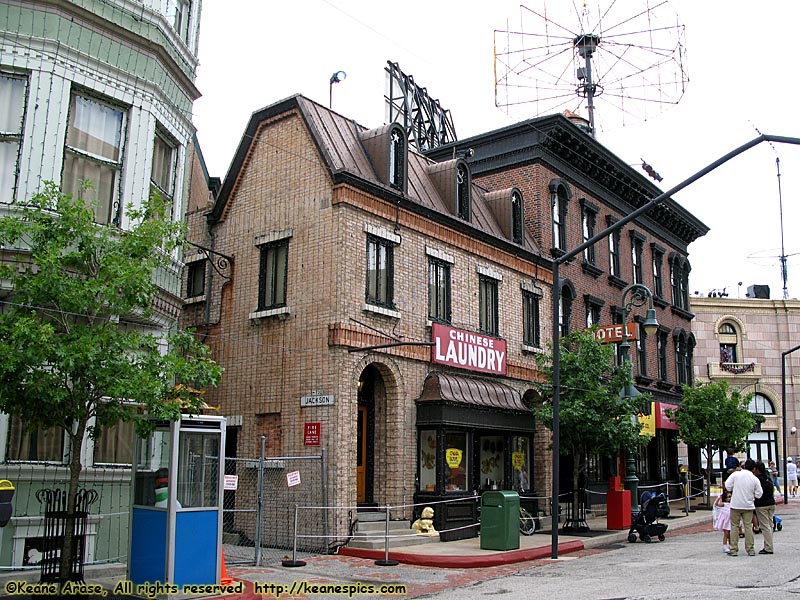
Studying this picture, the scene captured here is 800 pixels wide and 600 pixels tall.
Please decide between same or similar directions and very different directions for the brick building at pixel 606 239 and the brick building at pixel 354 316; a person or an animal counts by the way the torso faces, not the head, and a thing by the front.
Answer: same or similar directions

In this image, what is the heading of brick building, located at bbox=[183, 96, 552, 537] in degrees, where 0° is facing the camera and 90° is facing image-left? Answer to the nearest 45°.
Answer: approximately 315°

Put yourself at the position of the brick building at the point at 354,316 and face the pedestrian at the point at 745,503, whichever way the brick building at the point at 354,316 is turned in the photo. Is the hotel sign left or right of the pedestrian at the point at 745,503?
left

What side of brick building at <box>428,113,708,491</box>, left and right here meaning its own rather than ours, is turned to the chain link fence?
right

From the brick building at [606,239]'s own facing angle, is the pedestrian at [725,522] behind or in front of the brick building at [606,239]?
in front

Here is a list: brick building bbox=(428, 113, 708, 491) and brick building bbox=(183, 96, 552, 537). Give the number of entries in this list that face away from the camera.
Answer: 0

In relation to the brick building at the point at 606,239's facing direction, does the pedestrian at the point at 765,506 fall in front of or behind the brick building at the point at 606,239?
in front

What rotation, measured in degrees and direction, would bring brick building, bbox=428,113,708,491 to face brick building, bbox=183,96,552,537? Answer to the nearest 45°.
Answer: approximately 90° to its right

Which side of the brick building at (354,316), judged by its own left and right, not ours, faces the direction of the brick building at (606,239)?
left

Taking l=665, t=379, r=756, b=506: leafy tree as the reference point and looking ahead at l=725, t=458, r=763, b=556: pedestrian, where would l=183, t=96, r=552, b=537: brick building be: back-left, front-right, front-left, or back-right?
front-right

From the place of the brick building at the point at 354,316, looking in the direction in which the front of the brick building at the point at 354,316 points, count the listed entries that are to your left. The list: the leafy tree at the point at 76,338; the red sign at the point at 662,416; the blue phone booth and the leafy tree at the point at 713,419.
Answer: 2

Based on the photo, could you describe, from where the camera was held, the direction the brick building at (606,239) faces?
facing the viewer and to the right of the viewer

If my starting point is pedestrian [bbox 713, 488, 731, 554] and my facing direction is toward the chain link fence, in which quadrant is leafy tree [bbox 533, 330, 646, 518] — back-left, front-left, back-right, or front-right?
front-right
